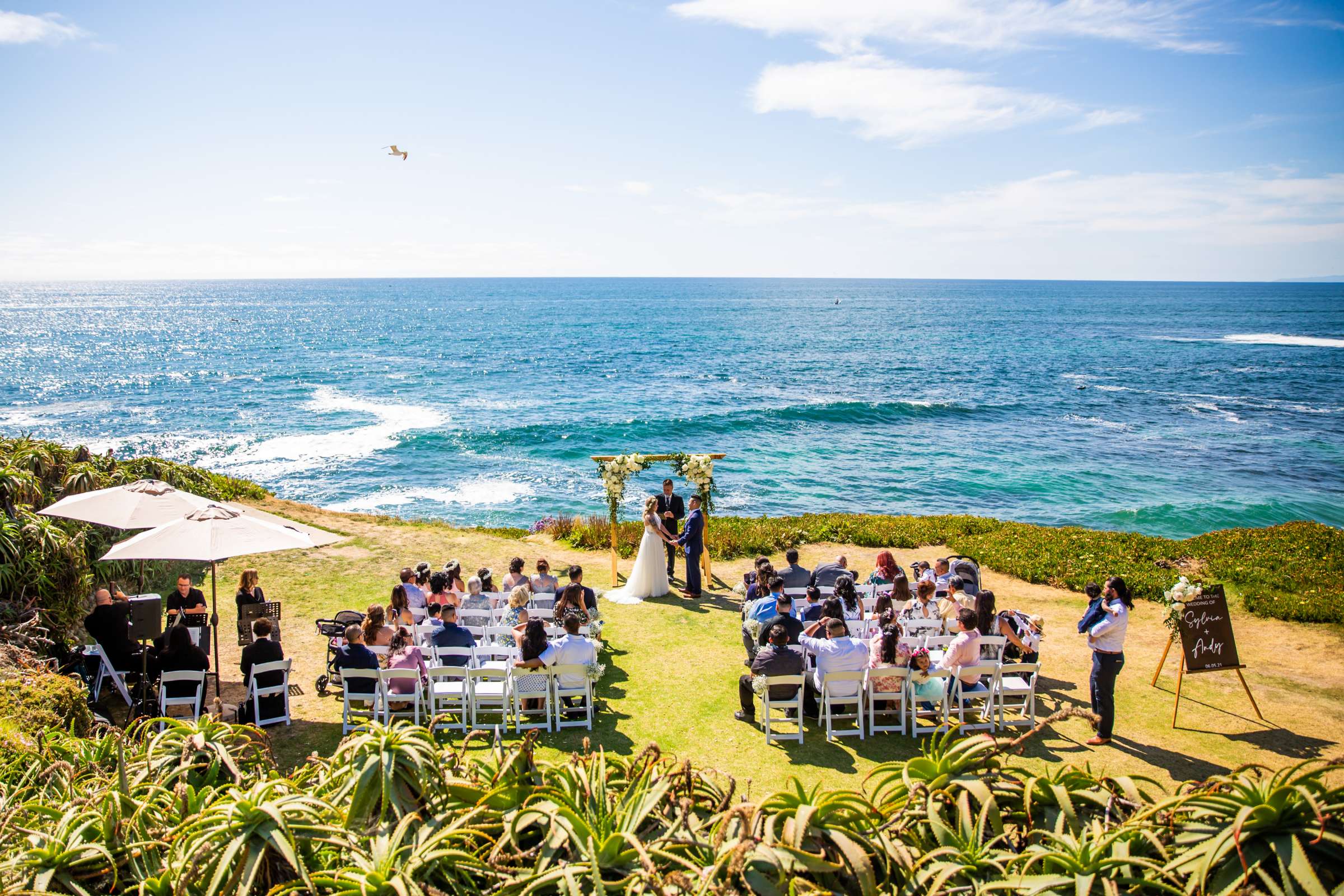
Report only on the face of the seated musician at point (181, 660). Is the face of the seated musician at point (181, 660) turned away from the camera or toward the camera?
away from the camera

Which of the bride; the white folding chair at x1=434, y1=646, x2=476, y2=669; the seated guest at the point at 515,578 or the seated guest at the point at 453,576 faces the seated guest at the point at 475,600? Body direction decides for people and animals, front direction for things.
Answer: the white folding chair

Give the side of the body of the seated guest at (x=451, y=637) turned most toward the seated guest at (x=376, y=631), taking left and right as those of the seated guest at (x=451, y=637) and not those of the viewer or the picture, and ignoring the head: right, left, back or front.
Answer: left

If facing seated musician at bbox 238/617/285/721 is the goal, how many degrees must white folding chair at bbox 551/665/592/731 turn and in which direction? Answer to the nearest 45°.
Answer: approximately 90° to its left

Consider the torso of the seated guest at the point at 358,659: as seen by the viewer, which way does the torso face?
away from the camera

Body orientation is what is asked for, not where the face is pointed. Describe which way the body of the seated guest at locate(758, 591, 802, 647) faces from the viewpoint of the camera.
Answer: away from the camera

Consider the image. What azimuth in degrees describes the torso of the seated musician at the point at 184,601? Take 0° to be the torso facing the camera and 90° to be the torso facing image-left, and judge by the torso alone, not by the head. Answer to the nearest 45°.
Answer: approximately 0°

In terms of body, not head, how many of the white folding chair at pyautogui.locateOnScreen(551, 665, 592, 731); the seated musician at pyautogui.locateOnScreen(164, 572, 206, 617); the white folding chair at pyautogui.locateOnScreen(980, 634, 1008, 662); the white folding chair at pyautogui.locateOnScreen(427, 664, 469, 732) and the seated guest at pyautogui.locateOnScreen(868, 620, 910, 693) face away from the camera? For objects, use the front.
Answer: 4

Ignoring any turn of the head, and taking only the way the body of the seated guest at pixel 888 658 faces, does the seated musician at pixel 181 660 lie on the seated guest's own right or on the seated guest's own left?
on the seated guest's own left

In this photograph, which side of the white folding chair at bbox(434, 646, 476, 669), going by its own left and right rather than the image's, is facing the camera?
back

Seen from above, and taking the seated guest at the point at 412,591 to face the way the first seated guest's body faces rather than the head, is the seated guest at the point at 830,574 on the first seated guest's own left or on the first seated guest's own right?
on the first seated guest's own right

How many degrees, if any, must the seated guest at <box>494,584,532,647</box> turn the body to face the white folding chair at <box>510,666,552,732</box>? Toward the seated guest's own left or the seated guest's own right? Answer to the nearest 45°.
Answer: approximately 135° to the seated guest's own right

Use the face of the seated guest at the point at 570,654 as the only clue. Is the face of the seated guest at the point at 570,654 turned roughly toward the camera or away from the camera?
away from the camera

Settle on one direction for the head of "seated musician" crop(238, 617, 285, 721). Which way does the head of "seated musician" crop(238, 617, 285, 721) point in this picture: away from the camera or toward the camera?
away from the camera

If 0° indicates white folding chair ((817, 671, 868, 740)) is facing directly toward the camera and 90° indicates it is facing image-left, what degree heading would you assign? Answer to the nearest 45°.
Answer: approximately 180°

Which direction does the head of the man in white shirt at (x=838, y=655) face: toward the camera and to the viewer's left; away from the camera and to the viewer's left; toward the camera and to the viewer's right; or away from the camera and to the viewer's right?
away from the camera and to the viewer's left

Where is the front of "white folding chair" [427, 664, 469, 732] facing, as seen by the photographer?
facing away from the viewer
